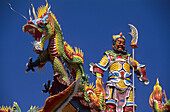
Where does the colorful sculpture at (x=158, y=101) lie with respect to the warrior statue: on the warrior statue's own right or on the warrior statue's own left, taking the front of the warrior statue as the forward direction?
on the warrior statue's own left

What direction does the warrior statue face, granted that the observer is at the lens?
facing the viewer
